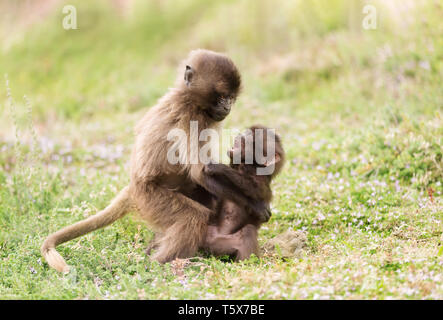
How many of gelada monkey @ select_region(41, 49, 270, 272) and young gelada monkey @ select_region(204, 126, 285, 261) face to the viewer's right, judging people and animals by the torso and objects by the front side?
1

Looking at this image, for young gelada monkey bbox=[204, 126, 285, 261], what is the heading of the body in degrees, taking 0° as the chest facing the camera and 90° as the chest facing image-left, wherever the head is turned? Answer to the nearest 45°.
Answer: approximately 45°

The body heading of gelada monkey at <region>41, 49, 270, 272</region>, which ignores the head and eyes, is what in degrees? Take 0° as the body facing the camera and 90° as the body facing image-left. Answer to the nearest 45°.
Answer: approximately 270°
